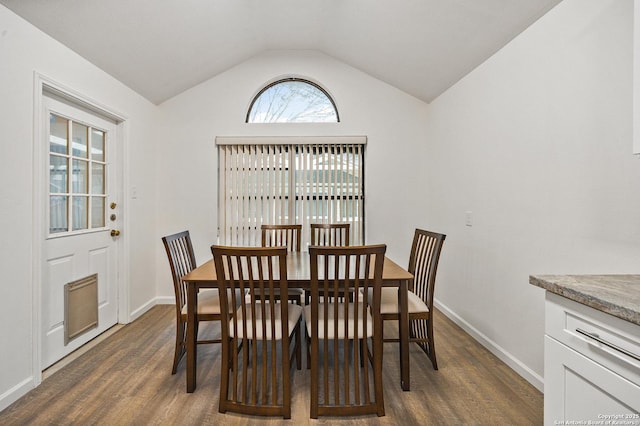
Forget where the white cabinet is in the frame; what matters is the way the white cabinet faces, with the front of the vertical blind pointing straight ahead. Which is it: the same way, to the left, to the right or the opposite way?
to the right

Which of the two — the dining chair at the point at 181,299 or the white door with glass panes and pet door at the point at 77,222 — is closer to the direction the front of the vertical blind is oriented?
the dining chair

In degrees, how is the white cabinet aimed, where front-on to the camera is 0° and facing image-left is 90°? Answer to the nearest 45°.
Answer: approximately 45°

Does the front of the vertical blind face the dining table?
yes

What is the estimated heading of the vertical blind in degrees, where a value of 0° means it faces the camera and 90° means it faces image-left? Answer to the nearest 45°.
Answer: approximately 0°
